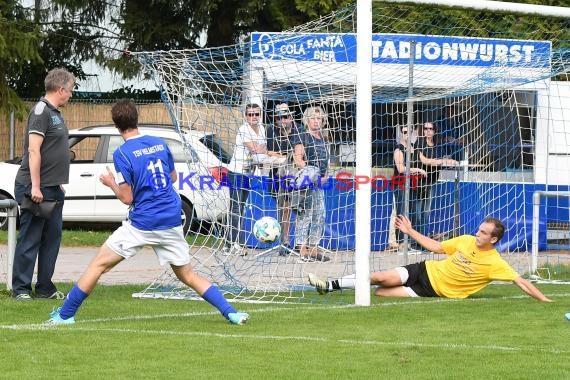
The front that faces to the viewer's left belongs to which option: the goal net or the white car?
the white car

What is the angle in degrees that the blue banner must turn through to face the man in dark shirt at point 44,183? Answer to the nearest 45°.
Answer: approximately 45° to its right

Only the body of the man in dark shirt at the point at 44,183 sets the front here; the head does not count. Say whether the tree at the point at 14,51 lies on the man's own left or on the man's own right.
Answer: on the man's own left

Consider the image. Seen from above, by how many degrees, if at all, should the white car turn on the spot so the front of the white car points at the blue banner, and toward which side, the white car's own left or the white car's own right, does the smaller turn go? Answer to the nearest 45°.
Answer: approximately 135° to the white car's own left

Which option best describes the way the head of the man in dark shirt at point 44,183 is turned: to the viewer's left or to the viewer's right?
to the viewer's right

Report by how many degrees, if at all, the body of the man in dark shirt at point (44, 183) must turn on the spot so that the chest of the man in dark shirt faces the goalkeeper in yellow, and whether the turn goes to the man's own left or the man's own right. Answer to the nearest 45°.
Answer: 0° — they already face them

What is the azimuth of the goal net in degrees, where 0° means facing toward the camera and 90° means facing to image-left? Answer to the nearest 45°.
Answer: approximately 315°
